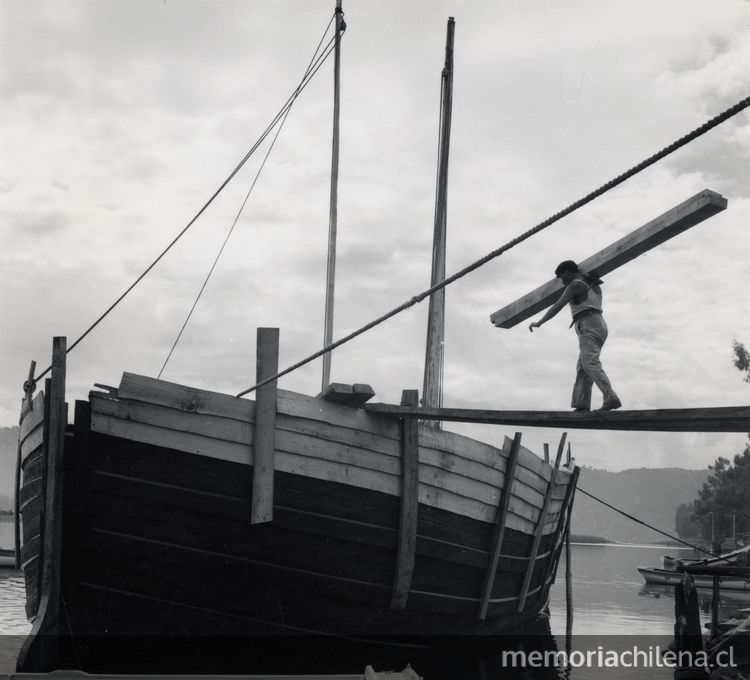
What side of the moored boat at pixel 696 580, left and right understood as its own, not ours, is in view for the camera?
left

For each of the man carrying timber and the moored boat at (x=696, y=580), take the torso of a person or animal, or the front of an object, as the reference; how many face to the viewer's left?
2

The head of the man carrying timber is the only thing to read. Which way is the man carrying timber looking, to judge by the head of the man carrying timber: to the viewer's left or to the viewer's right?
to the viewer's left

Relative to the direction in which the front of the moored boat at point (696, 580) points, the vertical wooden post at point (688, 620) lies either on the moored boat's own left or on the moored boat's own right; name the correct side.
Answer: on the moored boat's own left

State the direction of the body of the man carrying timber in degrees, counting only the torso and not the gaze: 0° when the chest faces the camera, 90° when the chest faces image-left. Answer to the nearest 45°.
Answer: approximately 90°
